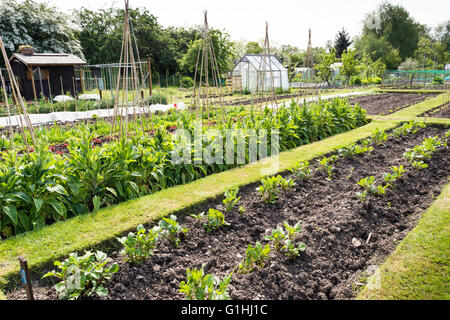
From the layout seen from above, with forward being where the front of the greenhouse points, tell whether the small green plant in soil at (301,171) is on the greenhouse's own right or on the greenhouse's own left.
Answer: on the greenhouse's own left

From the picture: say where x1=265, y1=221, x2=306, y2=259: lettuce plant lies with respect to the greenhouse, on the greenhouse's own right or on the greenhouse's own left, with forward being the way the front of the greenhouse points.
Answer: on the greenhouse's own left

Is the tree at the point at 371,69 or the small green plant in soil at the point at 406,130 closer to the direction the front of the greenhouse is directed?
the small green plant in soil

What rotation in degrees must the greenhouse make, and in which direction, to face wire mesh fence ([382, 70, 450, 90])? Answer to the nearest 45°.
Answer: approximately 135° to its left

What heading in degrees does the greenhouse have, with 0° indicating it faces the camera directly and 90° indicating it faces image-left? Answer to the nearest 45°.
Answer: approximately 45°

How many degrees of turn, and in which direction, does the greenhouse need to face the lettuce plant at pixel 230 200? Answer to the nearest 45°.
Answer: approximately 45° to its left

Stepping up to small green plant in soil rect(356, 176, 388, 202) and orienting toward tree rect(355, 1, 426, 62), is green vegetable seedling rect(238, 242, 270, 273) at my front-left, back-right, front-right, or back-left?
back-left

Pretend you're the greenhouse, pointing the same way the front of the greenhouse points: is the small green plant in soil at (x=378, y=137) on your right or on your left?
on your left

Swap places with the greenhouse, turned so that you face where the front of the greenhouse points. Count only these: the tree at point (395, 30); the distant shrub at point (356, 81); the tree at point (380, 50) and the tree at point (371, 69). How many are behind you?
4
